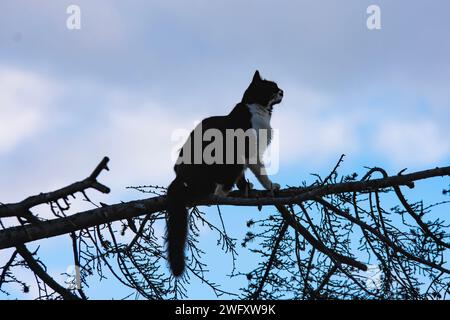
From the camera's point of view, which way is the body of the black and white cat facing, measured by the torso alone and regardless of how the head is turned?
to the viewer's right
